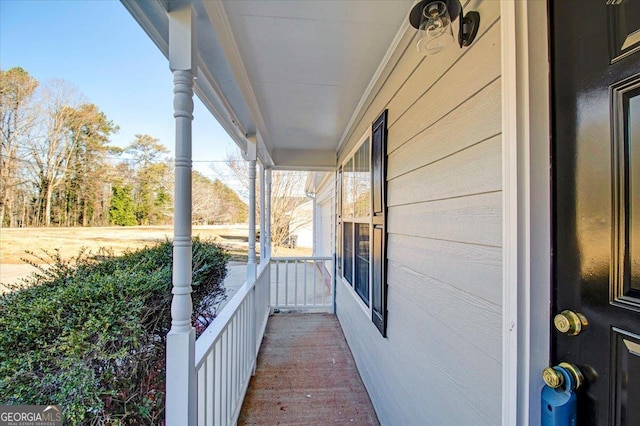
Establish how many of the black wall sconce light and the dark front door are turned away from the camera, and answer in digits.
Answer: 0

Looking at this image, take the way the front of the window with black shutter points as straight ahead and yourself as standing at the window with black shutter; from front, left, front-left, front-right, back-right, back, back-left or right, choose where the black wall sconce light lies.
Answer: left

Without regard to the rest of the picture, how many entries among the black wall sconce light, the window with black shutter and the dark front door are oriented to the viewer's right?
0

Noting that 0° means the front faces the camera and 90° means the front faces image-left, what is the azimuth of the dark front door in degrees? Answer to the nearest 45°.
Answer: approximately 45°

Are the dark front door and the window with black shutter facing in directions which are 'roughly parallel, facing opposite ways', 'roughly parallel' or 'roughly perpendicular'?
roughly parallel

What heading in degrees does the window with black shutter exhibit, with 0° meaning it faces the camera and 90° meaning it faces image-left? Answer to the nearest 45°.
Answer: approximately 90°

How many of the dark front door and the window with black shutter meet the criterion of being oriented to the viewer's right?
0

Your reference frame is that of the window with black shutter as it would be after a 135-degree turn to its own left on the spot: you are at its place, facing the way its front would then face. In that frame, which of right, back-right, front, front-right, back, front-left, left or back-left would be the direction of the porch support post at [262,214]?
back

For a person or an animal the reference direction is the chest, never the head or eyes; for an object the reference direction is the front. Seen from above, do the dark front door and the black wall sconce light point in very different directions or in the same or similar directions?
same or similar directions

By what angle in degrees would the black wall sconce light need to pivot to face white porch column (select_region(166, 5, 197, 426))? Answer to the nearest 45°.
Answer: approximately 45° to its right
